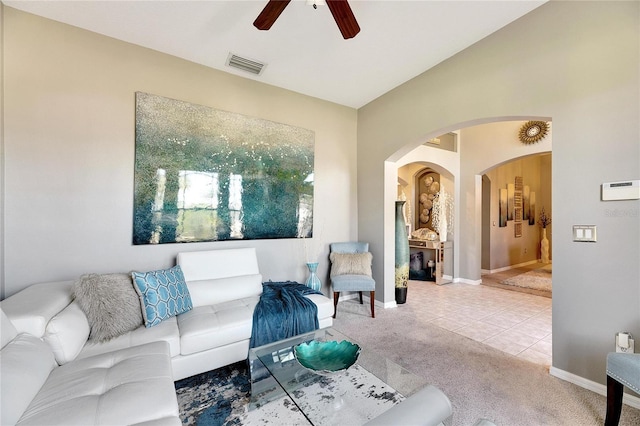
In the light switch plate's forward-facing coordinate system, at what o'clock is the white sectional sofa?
The white sectional sofa is roughly at 1 o'clock from the light switch plate.

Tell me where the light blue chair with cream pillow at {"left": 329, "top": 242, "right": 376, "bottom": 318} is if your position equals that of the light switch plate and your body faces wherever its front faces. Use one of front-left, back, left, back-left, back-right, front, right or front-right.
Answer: right

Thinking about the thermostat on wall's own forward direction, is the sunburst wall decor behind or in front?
behind

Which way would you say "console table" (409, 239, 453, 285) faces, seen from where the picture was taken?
facing the viewer and to the left of the viewer

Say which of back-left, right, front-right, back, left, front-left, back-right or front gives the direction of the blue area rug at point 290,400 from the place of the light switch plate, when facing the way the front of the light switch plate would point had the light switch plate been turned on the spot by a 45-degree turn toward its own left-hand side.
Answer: right

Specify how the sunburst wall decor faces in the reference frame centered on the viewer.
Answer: facing the viewer

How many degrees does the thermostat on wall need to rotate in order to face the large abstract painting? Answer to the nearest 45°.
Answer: approximately 45° to its right

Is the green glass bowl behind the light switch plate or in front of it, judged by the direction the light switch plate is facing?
in front

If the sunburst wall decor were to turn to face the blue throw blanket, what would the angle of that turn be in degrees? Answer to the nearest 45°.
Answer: approximately 45° to its right

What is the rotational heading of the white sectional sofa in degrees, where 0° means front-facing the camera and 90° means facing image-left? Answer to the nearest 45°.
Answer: approximately 315°

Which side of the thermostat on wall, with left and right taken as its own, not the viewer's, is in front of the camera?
front

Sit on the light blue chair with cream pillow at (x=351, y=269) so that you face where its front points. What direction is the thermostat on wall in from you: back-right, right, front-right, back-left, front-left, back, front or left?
front-left

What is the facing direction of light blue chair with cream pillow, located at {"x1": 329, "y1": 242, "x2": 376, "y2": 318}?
toward the camera
